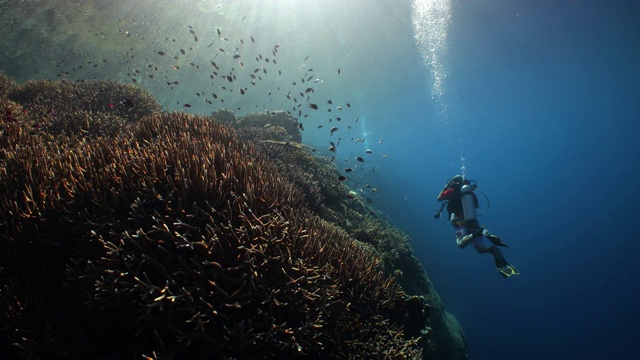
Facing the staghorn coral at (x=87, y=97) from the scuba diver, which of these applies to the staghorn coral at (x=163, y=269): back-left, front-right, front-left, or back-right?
front-left

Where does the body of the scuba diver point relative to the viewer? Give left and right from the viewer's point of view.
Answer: facing away from the viewer and to the left of the viewer

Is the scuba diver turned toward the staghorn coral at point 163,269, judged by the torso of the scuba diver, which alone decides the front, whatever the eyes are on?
no

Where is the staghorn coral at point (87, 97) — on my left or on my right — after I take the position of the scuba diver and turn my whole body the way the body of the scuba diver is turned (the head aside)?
on my left
